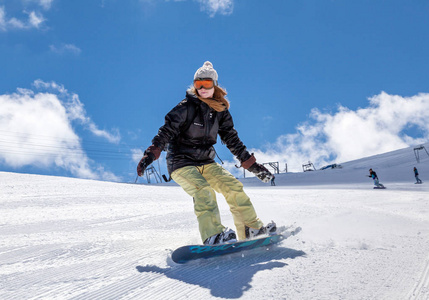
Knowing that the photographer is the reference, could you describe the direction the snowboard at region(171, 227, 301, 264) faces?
facing the viewer and to the left of the viewer

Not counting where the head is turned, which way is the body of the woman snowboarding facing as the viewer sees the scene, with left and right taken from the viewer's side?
facing the viewer and to the right of the viewer
